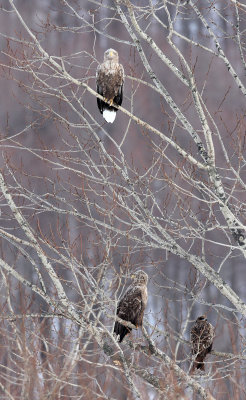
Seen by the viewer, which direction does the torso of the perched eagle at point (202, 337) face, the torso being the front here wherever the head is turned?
away from the camera
